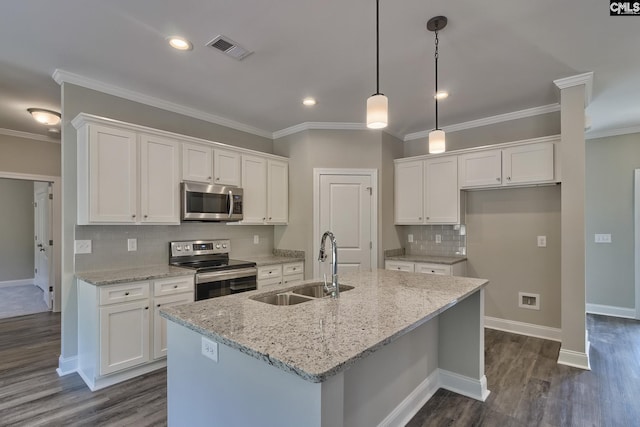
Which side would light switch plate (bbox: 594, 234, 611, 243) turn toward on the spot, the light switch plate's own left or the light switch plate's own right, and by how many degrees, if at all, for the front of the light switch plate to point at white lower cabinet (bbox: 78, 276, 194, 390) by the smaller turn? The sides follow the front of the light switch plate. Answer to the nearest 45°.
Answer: approximately 45° to the light switch plate's own right

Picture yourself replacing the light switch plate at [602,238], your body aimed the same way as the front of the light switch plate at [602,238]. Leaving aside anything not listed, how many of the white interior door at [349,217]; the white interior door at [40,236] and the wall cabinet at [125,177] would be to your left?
0

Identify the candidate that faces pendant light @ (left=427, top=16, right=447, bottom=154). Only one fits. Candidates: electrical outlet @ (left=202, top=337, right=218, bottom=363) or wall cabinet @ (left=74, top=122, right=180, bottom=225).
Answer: the wall cabinet

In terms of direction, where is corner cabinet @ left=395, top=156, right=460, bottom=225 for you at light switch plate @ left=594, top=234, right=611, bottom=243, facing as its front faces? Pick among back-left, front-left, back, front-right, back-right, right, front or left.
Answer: front-right

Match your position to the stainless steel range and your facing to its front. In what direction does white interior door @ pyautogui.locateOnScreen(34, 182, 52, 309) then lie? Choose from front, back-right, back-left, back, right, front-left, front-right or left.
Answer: back

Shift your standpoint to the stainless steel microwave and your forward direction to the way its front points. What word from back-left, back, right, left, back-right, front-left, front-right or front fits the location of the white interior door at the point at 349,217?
front-left

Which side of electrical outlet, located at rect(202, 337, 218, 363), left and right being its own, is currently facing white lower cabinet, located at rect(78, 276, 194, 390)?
right

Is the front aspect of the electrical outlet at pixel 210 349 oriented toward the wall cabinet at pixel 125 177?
no

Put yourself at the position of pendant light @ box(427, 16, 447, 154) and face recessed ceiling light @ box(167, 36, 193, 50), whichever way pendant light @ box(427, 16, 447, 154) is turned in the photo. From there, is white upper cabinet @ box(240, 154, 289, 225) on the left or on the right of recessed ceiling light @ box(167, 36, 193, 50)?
right

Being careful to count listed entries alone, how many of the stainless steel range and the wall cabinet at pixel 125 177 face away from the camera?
0

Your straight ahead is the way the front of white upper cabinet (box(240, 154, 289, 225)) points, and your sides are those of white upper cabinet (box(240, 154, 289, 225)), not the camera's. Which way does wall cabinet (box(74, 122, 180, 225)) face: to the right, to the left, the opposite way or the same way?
the same way

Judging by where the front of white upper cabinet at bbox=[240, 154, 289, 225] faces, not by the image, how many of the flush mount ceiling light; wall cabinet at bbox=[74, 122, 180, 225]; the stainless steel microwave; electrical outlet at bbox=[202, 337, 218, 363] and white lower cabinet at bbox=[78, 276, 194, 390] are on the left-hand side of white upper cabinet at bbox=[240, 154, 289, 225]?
0

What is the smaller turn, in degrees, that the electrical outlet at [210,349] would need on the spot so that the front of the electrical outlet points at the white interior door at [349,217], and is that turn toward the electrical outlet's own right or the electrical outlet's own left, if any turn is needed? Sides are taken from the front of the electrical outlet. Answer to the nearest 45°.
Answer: approximately 180°

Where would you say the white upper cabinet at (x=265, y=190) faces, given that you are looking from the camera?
facing the viewer and to the right of the viewer

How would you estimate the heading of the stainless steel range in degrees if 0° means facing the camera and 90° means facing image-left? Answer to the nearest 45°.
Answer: approximately 315°

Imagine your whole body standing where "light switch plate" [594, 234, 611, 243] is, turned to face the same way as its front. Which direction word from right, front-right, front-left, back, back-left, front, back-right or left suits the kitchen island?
front

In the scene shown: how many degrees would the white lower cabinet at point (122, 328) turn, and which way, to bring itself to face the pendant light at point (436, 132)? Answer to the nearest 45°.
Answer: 0° — it already faces it

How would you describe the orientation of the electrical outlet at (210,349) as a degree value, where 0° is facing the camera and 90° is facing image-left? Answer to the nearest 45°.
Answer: approximately 45°
